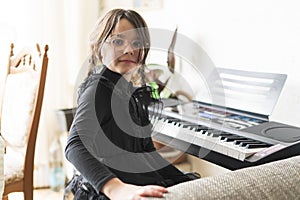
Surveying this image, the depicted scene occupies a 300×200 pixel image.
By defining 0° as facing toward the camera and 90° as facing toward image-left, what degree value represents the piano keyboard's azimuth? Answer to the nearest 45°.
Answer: approximately 45°

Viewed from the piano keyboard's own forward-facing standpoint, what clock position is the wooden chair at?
The wooden chair is roughly at 2 o'clock from the piano keyboard.

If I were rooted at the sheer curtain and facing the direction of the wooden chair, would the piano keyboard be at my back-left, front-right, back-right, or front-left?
front-left

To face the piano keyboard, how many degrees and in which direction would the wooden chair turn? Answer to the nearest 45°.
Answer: approximately 90° to its left

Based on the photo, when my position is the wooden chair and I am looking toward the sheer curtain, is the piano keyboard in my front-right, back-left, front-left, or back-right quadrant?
back-right

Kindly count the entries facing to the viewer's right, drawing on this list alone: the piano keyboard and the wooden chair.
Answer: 0

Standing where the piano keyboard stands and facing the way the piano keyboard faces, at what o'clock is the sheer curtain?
The sheer curtain is roughly at 3 o'clock from the piano keyboard.

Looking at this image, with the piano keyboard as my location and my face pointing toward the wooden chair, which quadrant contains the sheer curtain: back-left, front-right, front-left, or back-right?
front-right
